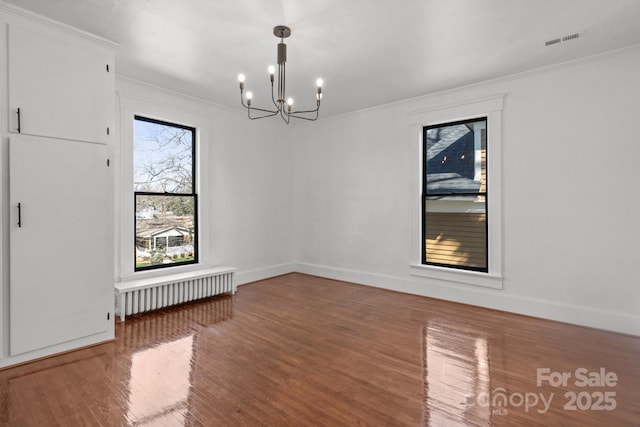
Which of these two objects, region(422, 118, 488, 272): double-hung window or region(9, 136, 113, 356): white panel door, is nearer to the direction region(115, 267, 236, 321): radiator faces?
the double-hung window

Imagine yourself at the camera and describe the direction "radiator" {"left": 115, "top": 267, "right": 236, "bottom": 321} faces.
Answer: facing the viewer and to the right of the viewer

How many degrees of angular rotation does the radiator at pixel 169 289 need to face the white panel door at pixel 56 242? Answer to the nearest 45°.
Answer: approximately 90° to its right

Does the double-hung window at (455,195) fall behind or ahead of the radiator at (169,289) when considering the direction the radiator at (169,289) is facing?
ahead
